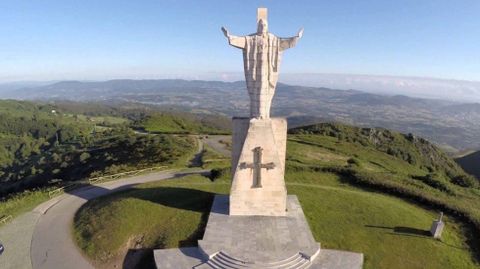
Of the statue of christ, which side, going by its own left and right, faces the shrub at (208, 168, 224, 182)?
back

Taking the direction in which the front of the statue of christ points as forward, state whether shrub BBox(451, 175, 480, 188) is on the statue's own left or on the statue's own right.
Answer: on the statue's own left

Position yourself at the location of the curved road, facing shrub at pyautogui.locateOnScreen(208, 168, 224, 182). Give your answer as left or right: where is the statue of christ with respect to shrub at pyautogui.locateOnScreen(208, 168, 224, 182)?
right

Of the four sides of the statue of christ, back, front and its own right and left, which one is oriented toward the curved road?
right

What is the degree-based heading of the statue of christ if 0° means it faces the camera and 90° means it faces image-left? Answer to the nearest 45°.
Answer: approximately 0°

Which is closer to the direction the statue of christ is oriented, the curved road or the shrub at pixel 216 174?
the curved road
